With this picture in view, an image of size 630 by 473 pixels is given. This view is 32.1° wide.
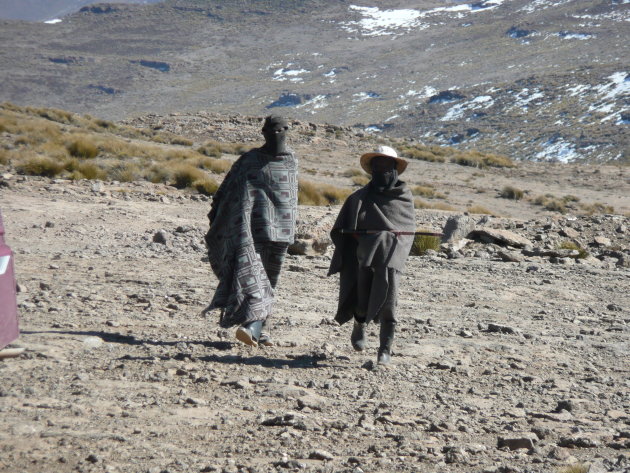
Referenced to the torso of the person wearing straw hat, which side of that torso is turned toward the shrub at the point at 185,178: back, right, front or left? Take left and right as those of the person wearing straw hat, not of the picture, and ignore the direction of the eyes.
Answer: back

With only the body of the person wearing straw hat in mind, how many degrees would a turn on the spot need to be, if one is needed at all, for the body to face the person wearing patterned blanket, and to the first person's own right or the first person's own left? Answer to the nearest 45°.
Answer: approximately 90° to the first person's own right

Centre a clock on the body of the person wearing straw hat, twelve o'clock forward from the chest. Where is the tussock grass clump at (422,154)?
The tussock grass clump is roughly at 6 o'clock from the person wearing straw hat.

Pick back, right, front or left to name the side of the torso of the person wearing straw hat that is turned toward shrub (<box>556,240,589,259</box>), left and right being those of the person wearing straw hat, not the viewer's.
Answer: back

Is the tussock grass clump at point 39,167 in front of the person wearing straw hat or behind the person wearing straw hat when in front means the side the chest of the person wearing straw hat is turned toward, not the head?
behind

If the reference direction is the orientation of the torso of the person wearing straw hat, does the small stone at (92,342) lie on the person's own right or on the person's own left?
on the person's own right

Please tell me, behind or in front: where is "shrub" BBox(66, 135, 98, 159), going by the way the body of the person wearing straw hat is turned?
behind

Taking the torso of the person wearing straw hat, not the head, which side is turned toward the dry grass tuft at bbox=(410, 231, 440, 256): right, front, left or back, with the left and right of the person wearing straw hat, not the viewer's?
back

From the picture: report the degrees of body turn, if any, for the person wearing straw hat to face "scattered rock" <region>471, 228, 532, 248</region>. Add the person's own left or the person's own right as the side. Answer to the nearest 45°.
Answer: approximately 180°

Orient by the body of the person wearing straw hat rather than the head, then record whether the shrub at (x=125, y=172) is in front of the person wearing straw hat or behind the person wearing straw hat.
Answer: behind

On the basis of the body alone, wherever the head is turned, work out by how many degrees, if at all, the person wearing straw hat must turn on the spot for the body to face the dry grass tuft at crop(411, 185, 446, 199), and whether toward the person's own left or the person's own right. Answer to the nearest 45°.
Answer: approximately 180°

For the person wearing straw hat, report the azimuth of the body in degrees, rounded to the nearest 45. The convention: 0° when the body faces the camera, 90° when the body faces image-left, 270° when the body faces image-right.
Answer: approximately 0°

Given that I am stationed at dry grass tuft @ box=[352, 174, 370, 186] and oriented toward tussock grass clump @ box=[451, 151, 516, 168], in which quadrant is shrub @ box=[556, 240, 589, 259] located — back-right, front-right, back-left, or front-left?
back-right
